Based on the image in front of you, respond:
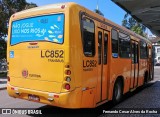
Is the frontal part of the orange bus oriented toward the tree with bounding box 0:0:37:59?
no
